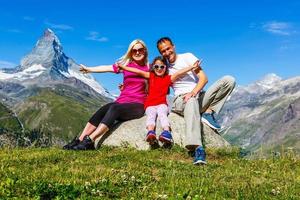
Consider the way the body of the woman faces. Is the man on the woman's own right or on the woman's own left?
on the woman's own left

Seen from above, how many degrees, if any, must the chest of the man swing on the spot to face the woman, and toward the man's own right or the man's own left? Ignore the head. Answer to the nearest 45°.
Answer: approximately 135° to the man's own right

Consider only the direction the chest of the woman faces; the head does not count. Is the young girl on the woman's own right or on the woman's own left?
on the woman's own left

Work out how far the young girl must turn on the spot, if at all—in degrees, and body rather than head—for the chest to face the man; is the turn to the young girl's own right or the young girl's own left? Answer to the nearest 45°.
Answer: approximately 90° to the young girl's own left

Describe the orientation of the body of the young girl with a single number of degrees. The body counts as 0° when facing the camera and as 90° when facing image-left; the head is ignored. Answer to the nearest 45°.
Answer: approximately 0°

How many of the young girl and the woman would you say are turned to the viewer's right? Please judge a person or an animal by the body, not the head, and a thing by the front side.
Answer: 0

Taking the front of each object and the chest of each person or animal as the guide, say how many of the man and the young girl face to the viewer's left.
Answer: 0

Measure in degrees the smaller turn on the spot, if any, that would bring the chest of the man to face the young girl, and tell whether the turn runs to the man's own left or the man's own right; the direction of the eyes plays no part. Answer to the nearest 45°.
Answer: approximately 135° to the man's own right

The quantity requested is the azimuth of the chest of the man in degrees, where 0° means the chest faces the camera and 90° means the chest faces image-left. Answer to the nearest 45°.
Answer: approximately 315°
